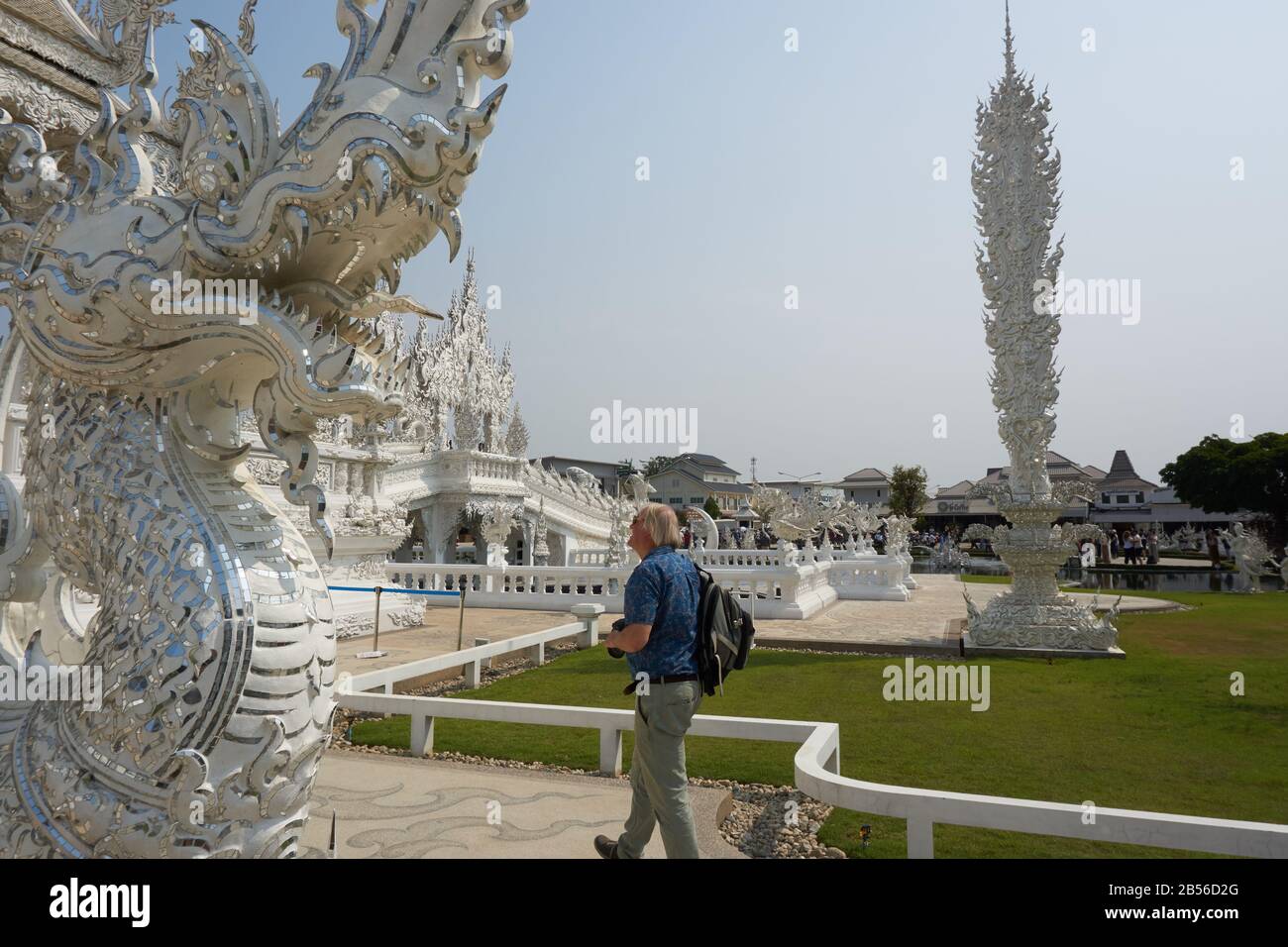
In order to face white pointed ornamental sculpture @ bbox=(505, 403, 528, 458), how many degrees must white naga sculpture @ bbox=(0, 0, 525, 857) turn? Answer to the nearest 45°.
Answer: approximately 90° to its left

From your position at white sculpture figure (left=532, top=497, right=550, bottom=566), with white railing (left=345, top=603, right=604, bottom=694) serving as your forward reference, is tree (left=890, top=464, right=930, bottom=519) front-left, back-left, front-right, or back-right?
back-left

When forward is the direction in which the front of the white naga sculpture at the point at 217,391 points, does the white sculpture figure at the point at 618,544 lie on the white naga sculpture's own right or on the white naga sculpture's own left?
on the white naga sculpture's own left

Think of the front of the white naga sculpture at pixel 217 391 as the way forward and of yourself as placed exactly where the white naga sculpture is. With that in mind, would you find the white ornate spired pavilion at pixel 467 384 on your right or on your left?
on your left

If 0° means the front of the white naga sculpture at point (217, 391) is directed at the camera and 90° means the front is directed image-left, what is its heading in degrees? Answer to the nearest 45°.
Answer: approximately 270°

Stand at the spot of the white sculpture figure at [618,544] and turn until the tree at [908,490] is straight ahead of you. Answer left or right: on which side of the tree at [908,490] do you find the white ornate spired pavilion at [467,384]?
left

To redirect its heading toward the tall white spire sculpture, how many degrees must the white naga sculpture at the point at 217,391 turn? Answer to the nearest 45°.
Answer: approximately 45° to its left
